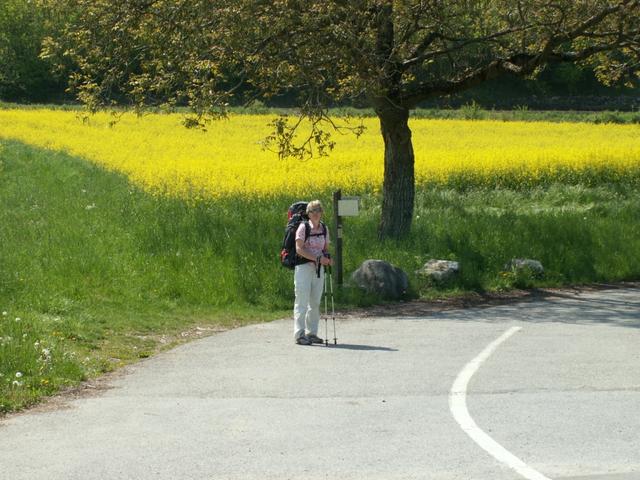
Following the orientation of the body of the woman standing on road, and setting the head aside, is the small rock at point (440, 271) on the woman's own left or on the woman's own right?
on the woman's own left

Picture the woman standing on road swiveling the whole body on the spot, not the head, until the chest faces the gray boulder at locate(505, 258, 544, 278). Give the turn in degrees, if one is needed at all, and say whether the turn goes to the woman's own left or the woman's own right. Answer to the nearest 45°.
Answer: approximately 90° to the woman's own left

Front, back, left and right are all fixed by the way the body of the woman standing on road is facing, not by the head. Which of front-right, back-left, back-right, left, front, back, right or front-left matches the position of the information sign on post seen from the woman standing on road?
back-left

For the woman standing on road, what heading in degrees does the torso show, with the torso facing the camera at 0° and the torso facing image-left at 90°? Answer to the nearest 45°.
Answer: approximately 315°

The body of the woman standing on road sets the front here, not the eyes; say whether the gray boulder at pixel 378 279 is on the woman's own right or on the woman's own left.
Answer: on the woman's own left
